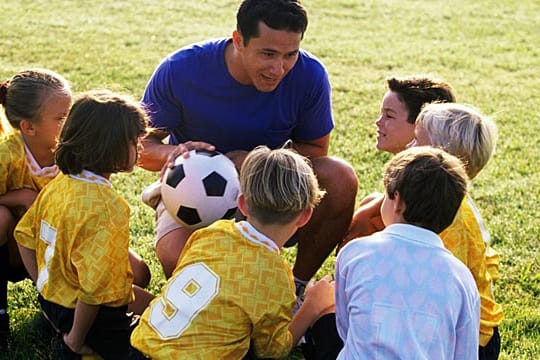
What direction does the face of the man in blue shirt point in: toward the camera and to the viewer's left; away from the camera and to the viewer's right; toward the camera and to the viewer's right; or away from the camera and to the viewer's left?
toward the camera and to the viewer's right

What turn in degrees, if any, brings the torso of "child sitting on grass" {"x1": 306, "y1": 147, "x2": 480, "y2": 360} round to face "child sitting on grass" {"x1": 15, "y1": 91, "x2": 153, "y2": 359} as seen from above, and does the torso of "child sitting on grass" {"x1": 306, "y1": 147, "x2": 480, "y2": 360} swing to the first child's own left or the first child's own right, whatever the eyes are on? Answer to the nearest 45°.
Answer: approximately 45° to the first child's own left

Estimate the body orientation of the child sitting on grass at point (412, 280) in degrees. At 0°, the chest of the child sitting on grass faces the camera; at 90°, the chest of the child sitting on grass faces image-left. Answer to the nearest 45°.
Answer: approximately 135°

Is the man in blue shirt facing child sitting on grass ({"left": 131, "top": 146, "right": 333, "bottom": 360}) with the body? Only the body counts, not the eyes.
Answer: yes

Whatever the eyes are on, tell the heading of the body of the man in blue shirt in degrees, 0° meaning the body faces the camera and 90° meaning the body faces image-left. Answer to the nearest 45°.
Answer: approximately 0°

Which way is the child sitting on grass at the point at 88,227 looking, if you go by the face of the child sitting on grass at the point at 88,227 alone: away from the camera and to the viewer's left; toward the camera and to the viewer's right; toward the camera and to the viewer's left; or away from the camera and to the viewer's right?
away from the camera and to the viewer's right

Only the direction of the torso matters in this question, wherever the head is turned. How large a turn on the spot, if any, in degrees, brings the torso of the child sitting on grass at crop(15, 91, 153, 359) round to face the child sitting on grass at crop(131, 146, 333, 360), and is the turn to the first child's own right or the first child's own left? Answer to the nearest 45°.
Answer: approximately 90° to the first child's own right

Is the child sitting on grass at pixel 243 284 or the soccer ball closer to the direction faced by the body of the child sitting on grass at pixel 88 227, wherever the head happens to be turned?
the soccer ball

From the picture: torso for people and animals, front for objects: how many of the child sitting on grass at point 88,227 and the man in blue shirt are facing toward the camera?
1

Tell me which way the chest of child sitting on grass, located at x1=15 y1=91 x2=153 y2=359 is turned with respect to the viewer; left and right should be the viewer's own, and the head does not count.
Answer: facing away from the viewer and to the right of the viewer

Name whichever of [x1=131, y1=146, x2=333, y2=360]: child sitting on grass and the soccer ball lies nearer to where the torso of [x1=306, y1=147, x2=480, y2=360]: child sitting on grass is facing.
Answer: the soccer ball

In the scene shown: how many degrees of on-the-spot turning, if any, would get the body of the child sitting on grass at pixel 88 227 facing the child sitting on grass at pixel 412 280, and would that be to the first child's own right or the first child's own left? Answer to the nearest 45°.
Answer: approximately 90° to the first child's own right
